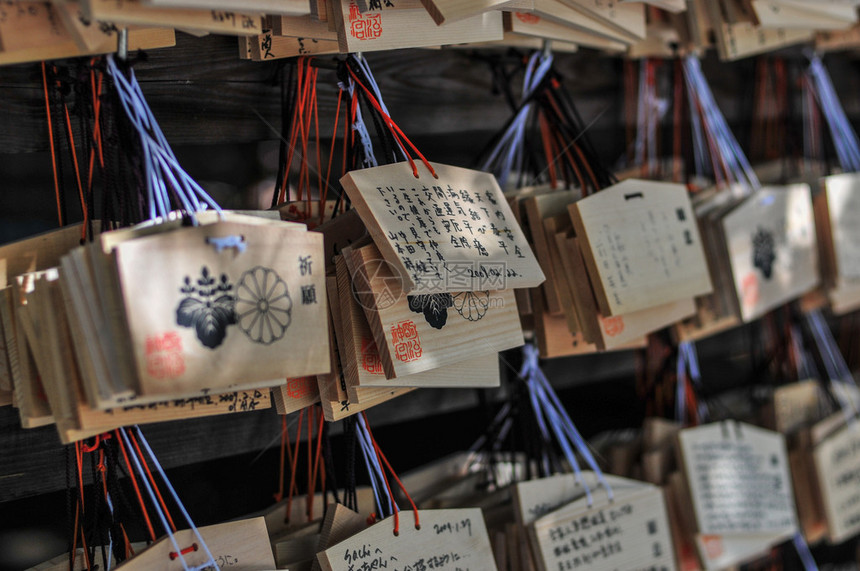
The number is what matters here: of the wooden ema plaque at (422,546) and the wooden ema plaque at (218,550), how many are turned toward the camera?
2

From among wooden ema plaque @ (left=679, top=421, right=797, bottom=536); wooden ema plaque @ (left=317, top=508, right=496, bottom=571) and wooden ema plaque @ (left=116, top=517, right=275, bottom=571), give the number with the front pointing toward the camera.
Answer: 3

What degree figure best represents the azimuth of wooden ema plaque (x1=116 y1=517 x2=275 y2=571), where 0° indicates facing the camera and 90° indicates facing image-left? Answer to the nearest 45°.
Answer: approximately 0°

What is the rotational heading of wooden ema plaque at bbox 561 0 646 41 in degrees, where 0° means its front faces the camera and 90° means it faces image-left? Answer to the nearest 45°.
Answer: approximately 0°

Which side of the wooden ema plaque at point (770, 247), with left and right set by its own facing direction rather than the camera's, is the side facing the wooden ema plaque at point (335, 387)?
right

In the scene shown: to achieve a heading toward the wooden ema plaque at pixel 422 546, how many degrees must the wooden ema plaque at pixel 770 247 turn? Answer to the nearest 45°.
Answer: approximately 90° to its right

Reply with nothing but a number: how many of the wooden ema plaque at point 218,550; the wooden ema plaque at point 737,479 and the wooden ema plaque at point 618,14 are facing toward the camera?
3

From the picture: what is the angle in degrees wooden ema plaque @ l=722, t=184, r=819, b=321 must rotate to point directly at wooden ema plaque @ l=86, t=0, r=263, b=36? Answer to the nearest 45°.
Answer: approximately 90° to its right
